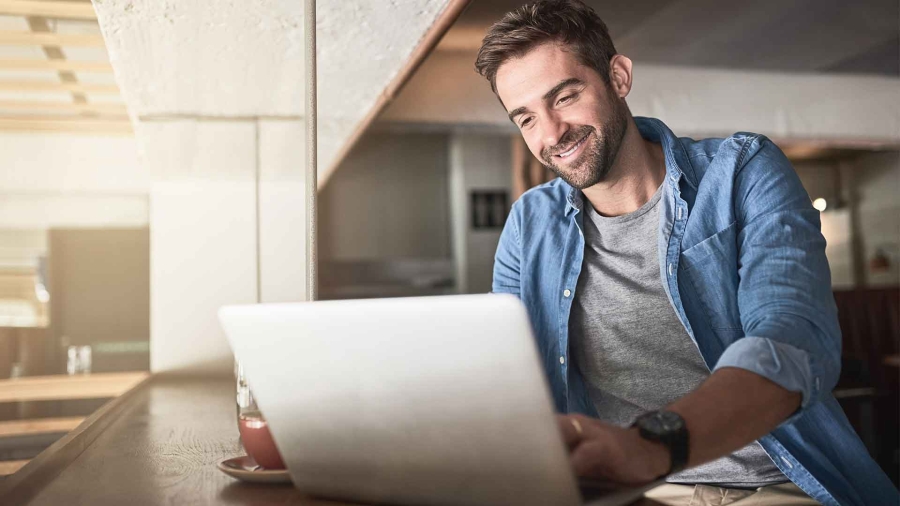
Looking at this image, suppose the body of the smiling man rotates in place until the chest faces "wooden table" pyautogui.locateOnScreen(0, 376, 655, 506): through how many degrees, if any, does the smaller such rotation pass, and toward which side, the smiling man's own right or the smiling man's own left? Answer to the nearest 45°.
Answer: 0° — they already face it

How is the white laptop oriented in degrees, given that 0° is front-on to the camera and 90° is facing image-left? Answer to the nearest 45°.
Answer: approximately 225°

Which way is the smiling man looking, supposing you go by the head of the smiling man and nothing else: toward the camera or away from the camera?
toward the camera

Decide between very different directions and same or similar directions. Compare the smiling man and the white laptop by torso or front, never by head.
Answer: very different directions

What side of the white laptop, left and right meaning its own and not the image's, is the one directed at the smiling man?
front

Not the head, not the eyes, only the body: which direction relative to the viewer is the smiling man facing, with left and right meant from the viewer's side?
facing the viewer and to the left of the viewer

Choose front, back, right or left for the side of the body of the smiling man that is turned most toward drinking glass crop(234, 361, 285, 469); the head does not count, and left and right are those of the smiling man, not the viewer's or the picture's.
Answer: front

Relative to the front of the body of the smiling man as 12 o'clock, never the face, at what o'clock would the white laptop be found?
The white laptop is roughly at 11 o'clock from the smiling man.
